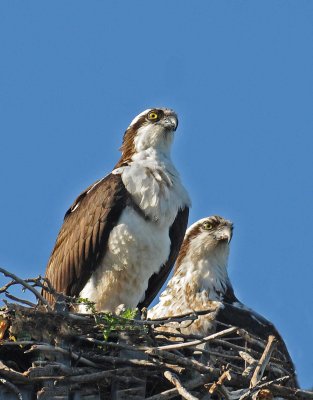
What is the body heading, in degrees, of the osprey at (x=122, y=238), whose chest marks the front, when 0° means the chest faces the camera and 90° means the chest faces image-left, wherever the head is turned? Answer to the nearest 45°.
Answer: approximately 315°

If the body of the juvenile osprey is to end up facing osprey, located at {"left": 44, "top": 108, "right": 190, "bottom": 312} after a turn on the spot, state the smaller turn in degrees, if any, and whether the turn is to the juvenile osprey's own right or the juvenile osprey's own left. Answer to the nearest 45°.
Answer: approximately 90° to the juvenile osprey's own right

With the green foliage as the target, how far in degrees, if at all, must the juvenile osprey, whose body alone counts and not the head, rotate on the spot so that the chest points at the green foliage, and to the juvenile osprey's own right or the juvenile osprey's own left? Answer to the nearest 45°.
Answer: approximately 45° to the juvenile osprey's own right
